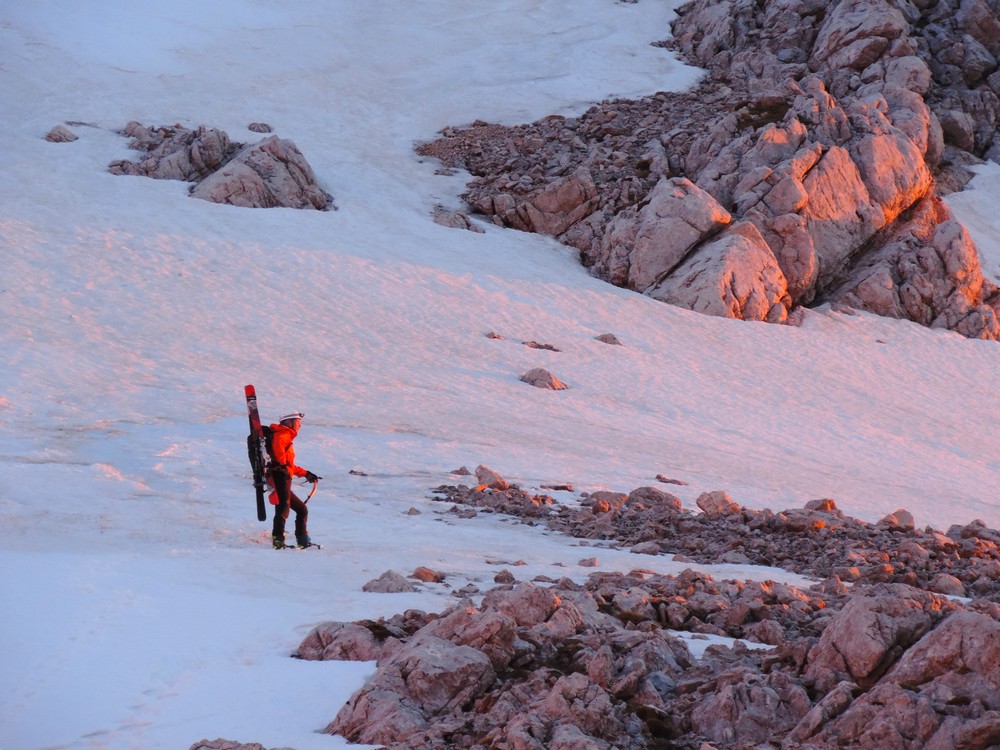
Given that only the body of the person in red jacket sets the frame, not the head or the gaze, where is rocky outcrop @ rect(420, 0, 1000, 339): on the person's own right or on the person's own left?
on the person's own left

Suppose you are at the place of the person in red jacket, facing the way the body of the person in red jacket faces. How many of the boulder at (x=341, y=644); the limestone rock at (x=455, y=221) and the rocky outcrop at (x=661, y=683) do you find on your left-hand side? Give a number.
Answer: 1

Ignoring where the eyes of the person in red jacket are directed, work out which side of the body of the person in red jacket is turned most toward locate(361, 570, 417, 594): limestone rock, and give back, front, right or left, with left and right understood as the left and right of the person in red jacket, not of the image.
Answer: right

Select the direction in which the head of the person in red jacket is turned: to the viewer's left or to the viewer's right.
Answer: to the viewer's right

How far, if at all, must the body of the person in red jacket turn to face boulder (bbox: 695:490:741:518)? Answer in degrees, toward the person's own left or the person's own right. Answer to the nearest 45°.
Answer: approximately 45° to the person's own left

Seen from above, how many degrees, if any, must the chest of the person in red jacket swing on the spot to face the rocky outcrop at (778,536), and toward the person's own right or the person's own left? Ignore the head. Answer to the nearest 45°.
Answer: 0° — they already face it

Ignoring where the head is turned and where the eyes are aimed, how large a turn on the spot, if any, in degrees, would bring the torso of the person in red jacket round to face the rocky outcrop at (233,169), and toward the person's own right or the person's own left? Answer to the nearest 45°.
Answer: approximately 90° to the person's own left

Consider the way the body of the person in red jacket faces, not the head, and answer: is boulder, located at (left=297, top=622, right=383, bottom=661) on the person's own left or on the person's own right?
on the person's own right

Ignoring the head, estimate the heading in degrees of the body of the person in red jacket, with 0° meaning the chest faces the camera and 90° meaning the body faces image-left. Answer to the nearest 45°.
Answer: approximately 270°

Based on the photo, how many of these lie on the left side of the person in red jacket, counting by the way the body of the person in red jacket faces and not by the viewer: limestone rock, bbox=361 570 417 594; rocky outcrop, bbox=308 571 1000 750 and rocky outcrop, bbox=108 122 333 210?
1
